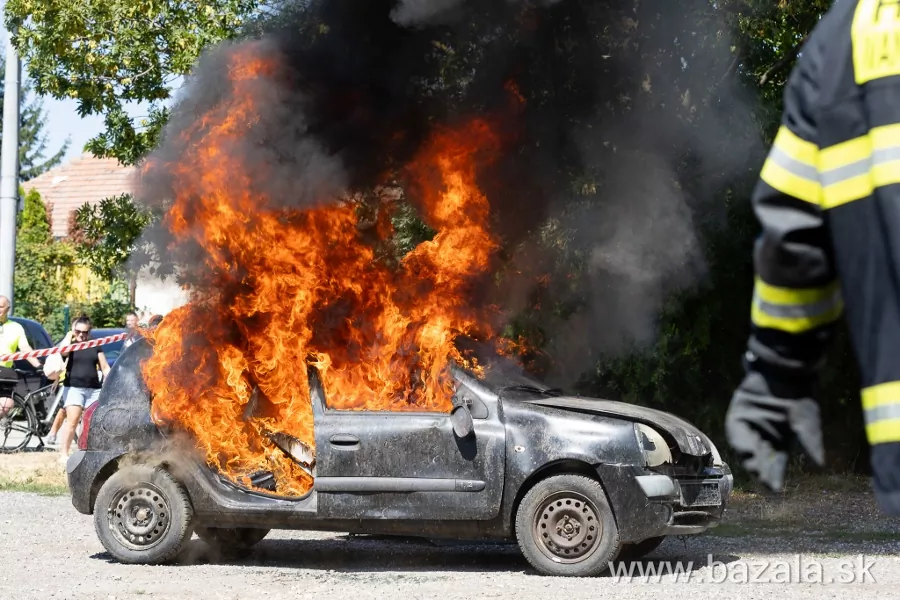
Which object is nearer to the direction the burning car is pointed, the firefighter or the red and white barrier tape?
the firefighter

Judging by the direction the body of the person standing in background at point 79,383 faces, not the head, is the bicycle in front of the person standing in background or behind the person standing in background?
behind

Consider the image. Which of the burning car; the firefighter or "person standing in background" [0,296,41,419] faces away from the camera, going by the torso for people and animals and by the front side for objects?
the firefighter

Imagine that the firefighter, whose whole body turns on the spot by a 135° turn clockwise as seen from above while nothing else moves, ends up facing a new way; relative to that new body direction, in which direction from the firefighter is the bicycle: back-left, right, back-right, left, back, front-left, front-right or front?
back

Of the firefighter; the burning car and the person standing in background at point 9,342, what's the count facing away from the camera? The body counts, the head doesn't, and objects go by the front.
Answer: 1

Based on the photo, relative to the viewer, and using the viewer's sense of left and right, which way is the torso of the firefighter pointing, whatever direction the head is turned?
facing away from the viewer

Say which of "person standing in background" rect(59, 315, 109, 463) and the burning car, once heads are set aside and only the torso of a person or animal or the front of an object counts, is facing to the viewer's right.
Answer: the burning car

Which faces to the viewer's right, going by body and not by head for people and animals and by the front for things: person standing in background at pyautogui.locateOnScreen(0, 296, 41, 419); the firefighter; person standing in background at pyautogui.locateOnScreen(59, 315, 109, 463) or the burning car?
the burning car

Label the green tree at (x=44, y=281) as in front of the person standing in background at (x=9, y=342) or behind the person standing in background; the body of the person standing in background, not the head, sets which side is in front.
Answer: behind

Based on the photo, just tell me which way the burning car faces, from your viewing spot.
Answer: facing to the right of the viewer

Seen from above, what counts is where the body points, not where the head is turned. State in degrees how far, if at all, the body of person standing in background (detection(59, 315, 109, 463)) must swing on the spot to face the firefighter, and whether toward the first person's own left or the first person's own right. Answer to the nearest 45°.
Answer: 0° — they already face them

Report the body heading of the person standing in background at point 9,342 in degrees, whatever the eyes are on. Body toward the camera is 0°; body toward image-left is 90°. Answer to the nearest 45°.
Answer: approximately 0°

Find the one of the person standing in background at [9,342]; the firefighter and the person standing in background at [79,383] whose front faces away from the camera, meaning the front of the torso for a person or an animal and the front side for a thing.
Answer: the firefighter
